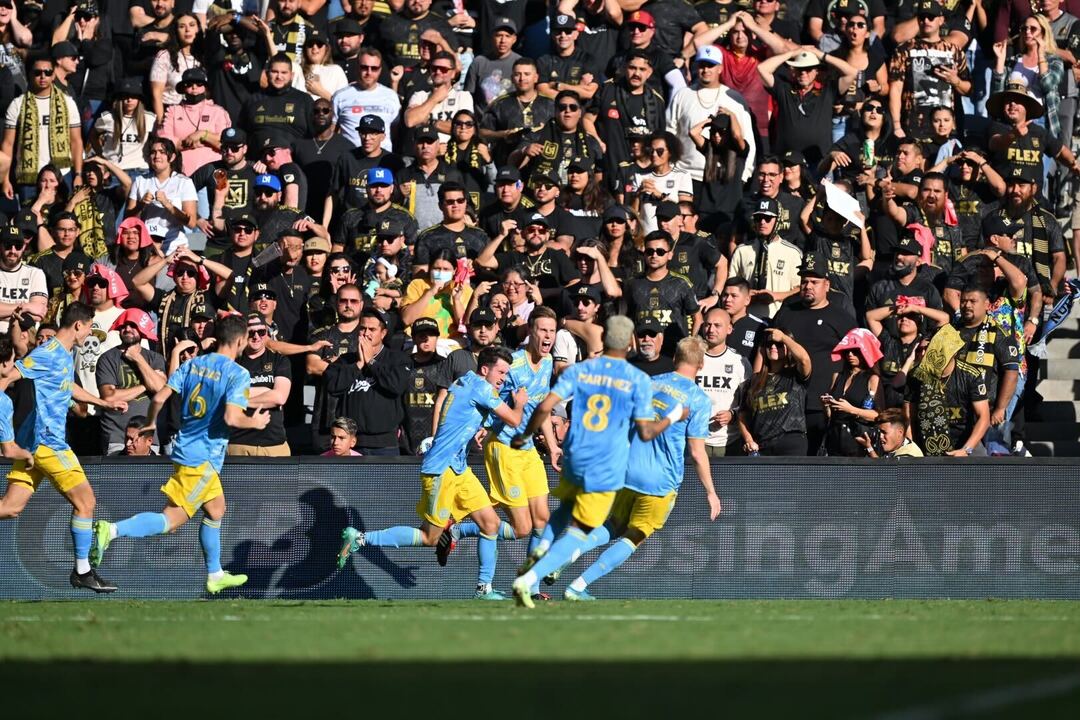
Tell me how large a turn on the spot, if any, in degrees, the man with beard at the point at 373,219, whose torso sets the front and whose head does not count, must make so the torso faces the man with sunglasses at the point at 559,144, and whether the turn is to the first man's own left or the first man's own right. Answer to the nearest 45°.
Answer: approximately 90° to the first man's own left

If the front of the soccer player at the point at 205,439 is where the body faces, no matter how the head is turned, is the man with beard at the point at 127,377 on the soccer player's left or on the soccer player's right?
on the soccer player's left

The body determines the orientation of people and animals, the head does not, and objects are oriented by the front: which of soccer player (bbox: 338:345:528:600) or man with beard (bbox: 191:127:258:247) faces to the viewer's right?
the soccer player

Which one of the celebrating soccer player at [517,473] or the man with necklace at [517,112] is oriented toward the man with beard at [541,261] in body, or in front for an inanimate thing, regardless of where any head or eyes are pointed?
the man with necklace at [517,112]

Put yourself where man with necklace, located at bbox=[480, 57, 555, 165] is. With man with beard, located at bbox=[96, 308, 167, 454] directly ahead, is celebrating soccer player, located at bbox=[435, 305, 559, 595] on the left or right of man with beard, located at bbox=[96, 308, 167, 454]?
left

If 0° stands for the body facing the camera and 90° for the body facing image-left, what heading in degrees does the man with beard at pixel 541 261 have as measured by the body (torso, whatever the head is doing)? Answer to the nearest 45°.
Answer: approximately 0°

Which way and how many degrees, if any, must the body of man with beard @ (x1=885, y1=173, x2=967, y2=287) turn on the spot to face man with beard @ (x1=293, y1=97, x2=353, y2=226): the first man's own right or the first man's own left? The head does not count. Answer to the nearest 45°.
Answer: approximately 90° to the first man's own right

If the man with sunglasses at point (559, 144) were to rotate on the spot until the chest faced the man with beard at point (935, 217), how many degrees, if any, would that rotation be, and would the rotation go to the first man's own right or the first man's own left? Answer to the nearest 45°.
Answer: approximately 90° to the first man's own left
